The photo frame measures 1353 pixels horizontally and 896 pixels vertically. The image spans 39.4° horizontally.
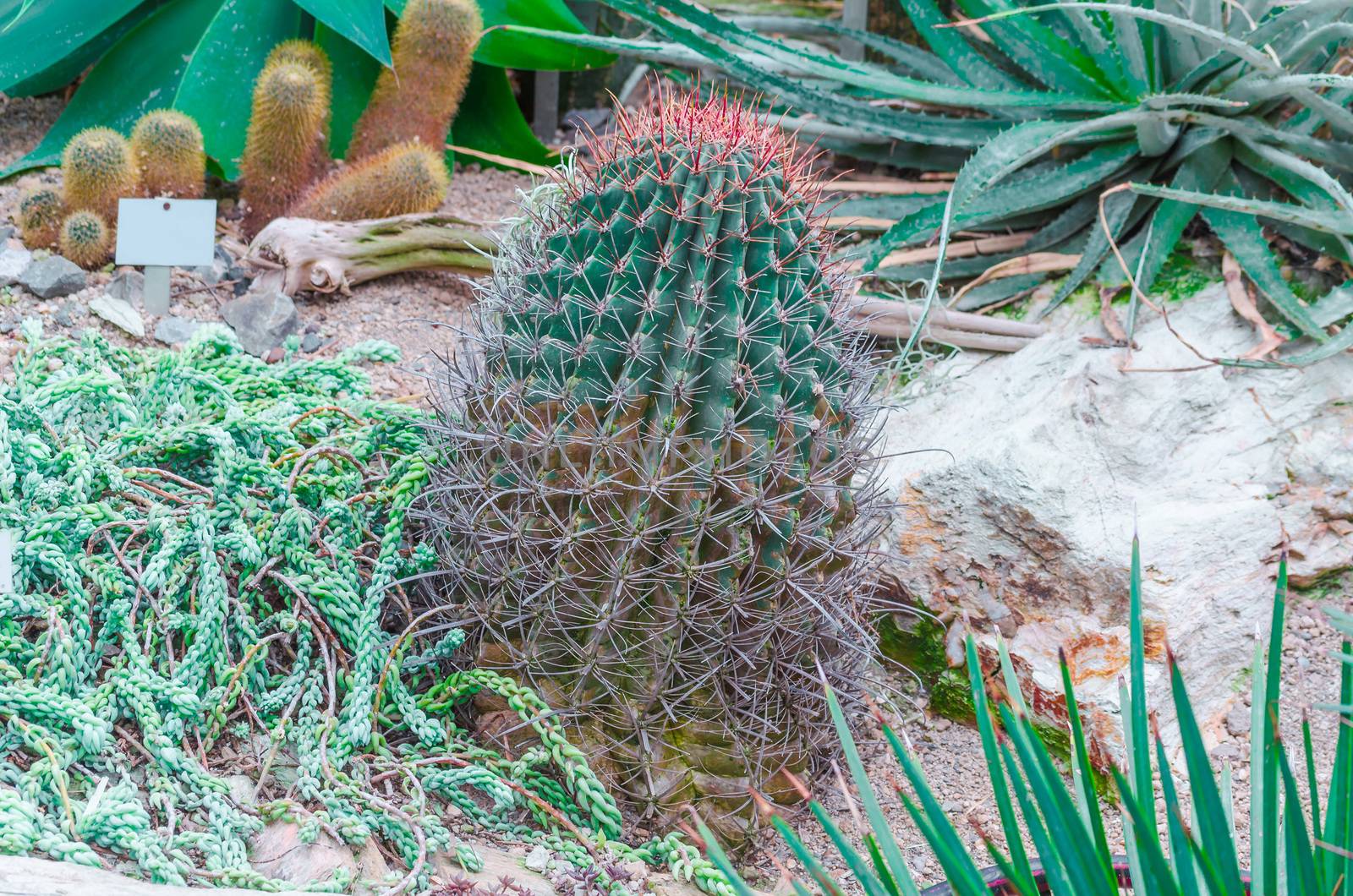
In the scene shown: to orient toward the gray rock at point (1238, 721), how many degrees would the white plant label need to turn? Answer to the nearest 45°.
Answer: approximately 45° to its left

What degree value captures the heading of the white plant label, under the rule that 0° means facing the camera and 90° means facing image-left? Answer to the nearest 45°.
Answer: approximately 0°
